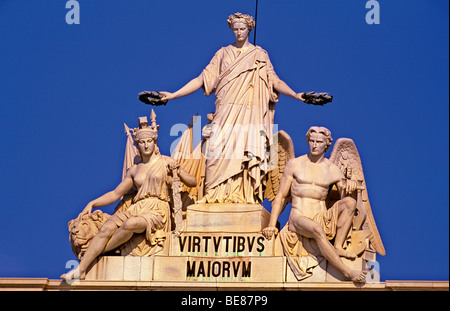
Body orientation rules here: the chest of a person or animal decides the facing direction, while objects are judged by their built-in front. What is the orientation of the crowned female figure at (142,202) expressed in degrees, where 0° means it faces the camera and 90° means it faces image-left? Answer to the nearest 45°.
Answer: approximately 45°

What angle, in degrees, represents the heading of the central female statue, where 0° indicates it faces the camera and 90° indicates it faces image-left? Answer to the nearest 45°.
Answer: approximately 0°
